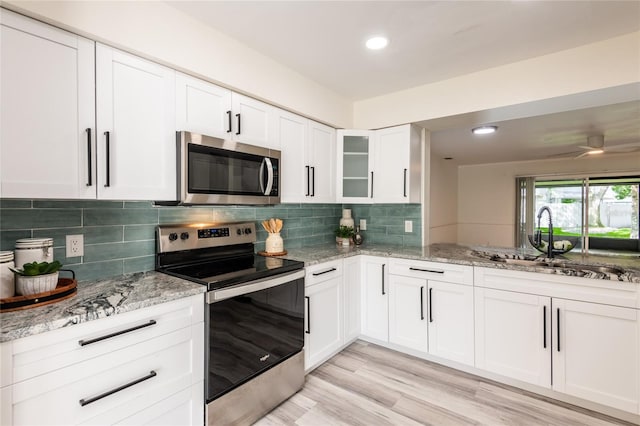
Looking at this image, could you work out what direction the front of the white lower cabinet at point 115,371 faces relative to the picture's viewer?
facing the viewer and to the right of the viewer

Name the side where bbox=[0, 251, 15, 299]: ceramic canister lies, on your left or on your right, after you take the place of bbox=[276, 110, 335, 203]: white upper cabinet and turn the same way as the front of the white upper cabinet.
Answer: on your right

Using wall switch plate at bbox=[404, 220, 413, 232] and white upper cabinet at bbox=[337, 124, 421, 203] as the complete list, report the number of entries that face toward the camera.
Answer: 2

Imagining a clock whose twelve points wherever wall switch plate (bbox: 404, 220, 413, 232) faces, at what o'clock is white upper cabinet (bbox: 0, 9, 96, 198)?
The white upper cabinet is roughly at 1 o'clock from the wall switch plate.

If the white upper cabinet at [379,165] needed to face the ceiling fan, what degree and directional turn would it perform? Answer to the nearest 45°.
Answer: approximately 135° to its left

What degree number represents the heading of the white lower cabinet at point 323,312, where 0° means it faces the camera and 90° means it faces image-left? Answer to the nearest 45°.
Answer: approximately 315°

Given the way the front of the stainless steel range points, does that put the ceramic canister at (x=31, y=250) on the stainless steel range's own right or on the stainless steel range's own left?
on the stainless steel range's own right

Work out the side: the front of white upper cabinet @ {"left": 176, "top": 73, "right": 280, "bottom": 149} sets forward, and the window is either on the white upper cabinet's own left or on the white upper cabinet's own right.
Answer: on the white upper cabinet's own left

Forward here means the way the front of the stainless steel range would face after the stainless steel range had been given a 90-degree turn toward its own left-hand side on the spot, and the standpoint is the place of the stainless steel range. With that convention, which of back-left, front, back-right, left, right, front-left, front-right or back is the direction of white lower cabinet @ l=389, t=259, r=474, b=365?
front-right

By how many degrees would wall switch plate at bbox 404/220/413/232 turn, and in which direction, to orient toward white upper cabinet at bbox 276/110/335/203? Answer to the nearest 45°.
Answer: approximately 45° to its right

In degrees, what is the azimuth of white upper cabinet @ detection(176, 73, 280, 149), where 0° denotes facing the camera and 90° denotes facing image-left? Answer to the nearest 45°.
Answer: approximately 315°
